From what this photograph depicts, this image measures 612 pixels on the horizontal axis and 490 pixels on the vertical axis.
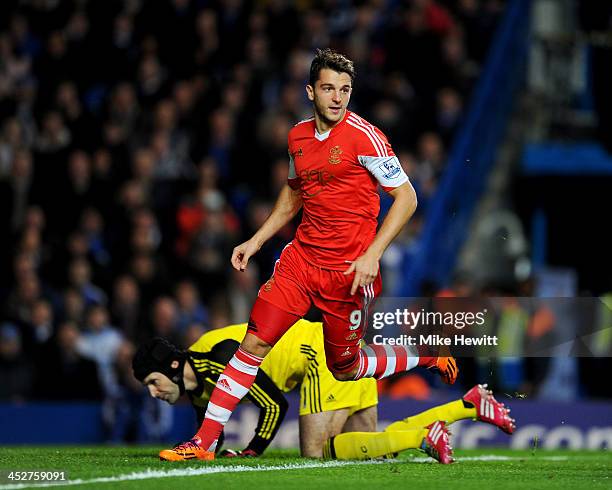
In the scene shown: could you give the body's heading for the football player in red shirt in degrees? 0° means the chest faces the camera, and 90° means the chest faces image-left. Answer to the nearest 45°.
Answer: approximately 45°
